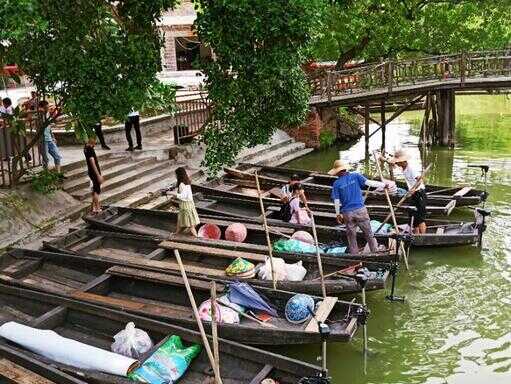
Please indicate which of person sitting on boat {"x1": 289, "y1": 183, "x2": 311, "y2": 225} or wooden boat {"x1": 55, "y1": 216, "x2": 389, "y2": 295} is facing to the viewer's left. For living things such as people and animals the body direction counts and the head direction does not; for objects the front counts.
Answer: the wooden boat

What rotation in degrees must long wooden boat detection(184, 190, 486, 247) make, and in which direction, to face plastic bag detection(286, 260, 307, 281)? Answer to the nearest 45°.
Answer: approximately 45° to its left

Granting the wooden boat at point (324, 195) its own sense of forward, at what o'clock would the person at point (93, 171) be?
The person is roughly at 11 o'clock from the wooden boat.

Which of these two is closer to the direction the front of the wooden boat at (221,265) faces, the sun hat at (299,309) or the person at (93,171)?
the person

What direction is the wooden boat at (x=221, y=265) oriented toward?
to the viewer's left

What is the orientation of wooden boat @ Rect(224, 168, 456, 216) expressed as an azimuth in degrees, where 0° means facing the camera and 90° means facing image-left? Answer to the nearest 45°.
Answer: approximately 90°

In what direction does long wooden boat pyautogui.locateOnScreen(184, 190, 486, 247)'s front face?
to the viewer's left

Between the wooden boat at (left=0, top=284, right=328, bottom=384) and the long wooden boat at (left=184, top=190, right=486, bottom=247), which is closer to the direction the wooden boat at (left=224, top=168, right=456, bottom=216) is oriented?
the wooden boat

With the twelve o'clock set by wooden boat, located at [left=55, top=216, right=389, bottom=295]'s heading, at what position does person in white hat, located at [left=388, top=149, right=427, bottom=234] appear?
The person in white hat is roughly at 5 o'clock from the wooden boat.

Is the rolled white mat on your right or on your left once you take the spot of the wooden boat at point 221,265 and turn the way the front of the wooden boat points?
on your left
